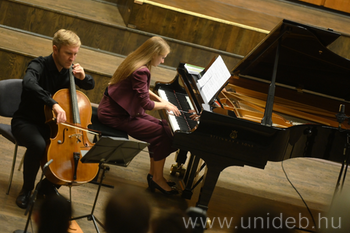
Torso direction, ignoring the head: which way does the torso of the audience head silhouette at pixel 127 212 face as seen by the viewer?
away from the camera

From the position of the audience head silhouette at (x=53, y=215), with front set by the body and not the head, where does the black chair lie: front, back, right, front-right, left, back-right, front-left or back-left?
front-left

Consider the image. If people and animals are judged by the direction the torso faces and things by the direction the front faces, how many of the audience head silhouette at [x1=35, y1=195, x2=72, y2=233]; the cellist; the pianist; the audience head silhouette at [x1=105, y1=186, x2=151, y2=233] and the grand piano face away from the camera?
2

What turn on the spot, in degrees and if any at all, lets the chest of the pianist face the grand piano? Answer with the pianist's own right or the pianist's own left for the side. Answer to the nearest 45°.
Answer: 0° — they already face it

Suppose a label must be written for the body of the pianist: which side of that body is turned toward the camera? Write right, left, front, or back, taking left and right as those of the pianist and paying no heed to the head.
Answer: right

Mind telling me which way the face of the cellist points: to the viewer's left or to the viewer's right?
to the viewer's right

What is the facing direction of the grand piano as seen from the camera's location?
facing to the left of the viewer

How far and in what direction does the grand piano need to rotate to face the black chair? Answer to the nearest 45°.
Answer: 0° — it already faces it

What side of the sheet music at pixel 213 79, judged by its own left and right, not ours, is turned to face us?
left

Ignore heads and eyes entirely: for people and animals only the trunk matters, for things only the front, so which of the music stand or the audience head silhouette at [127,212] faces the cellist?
the music stand

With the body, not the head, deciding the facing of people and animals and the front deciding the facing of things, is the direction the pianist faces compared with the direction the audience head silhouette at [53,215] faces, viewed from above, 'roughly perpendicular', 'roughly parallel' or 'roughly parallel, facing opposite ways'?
roughly perpendicular

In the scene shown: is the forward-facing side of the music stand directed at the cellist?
yes

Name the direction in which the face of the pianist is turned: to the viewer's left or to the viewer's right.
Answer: to the viewer's right

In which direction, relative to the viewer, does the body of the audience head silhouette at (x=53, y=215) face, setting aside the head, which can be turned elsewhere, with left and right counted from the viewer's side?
facing away from the viewer
